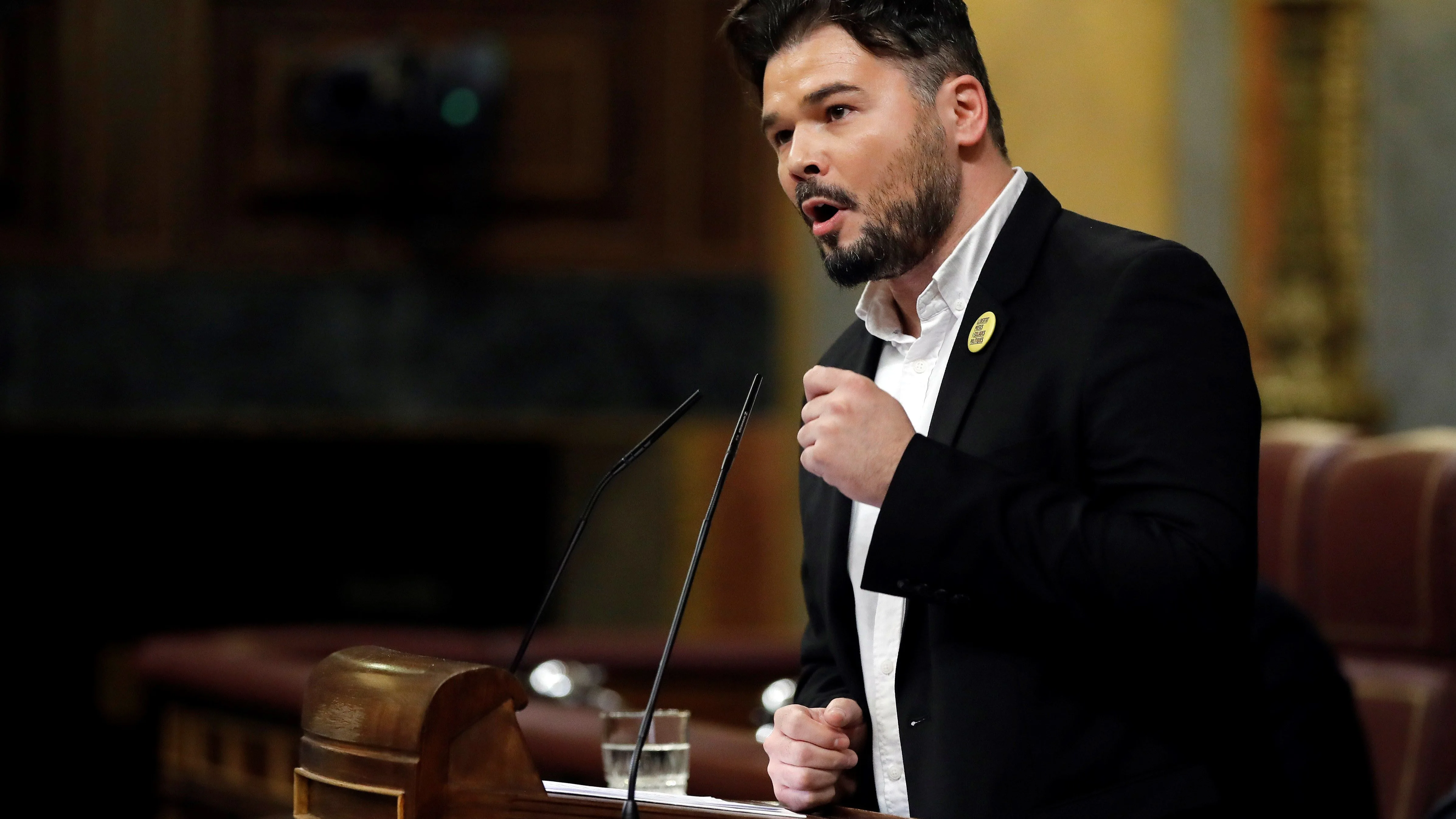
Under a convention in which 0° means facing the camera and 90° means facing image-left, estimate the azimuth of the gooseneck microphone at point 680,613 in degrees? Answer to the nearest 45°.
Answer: approximately 270°

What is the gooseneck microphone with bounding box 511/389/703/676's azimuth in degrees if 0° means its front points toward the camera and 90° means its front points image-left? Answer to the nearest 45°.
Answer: approximately 270°

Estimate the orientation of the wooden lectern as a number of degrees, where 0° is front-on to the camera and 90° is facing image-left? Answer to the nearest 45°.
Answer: approximately 45°

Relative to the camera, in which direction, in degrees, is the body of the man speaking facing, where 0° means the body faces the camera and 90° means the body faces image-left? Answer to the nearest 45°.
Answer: approximately 45°

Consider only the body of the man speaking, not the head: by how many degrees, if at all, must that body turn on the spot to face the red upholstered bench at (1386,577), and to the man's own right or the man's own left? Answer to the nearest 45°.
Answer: approximately 135° to the man's own right

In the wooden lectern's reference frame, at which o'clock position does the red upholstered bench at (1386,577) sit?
The red upholstered bench is roughly at 6 o'clock from the wooden lectern.
